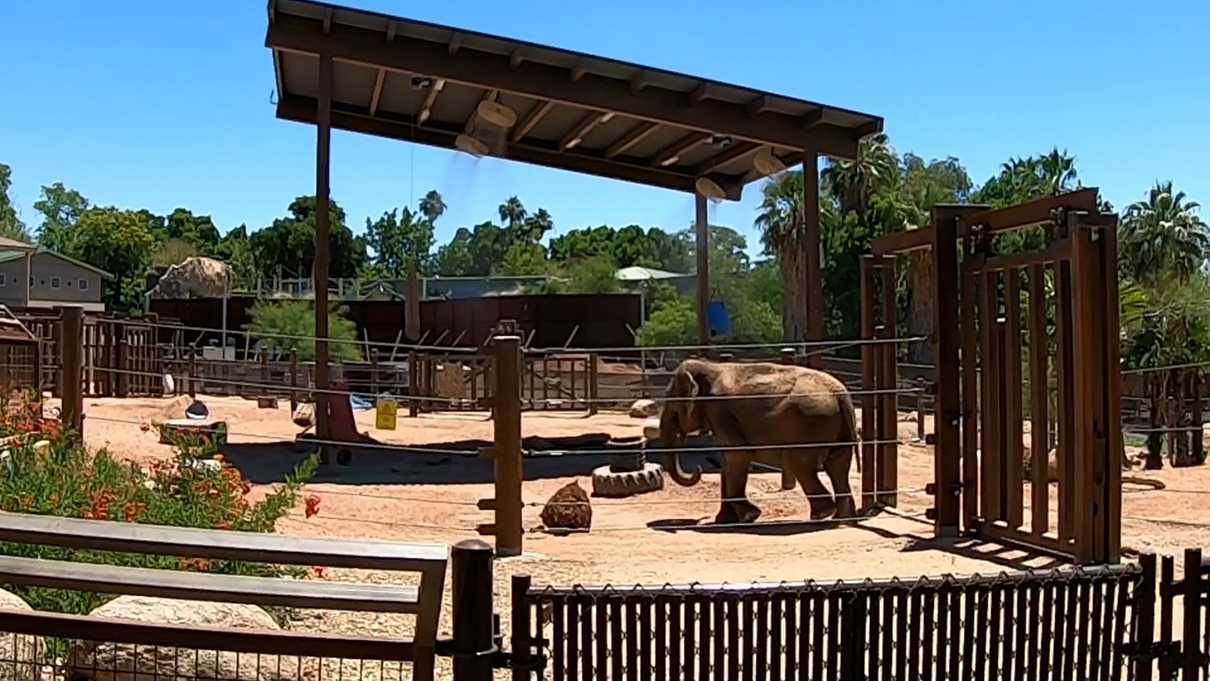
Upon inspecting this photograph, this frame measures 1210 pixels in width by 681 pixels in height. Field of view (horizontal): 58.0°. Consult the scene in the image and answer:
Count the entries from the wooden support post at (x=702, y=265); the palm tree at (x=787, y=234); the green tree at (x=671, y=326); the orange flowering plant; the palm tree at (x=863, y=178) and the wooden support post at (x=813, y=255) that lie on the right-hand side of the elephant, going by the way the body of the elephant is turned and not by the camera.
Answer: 5

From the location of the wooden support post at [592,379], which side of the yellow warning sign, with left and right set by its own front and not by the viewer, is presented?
back

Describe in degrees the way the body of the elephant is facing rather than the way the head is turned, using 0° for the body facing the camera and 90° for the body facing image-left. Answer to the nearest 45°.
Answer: approximately 90°

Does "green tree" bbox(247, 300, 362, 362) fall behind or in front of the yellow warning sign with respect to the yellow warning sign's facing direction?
behind

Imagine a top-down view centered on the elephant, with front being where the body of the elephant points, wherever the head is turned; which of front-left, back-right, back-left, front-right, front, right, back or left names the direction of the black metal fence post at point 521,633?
left

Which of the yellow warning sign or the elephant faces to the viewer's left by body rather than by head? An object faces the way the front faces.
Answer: the elephant

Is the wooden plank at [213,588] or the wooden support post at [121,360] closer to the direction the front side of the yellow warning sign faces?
the wooden plank

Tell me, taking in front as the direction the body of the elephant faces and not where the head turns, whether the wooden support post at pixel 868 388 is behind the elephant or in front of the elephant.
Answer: behind

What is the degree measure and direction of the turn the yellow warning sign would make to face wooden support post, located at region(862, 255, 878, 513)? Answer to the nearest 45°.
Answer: approximately 45° to its left

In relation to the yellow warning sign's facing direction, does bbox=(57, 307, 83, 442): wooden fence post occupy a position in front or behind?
in front

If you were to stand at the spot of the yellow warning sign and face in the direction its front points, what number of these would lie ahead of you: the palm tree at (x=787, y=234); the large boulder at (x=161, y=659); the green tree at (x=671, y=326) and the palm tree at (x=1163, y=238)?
1

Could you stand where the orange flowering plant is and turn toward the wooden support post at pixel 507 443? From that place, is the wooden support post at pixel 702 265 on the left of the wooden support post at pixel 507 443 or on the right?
left

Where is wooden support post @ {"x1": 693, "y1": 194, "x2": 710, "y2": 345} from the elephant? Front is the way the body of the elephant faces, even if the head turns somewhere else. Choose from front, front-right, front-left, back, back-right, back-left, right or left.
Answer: right

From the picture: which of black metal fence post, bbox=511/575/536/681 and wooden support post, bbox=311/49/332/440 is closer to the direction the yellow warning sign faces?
the black metal fence post

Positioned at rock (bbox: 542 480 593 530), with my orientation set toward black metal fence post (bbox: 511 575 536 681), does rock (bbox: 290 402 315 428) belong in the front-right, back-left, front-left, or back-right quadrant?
back-right

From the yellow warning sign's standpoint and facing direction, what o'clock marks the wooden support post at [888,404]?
The wooden support post is roughly at 10 o'clock from the yellow warning sign.

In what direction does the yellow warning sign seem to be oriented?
toward the camera

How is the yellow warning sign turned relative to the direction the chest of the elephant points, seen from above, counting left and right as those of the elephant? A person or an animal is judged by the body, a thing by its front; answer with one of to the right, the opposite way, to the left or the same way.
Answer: to the left

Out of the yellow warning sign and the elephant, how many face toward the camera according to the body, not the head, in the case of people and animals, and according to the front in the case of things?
1
